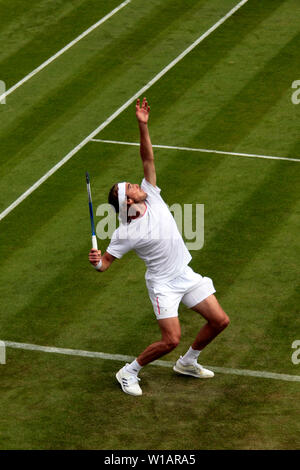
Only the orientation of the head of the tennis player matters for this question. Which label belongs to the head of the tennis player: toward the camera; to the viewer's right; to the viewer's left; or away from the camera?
to the viewer's right

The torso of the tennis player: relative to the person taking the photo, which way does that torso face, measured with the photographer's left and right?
facing the viewer and to the right of the viewer
